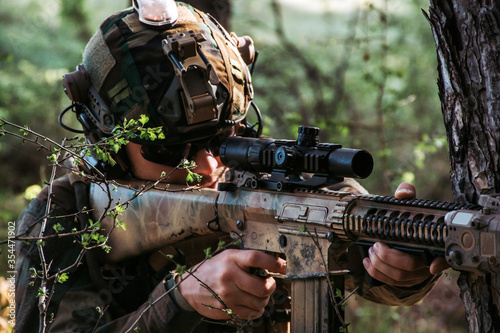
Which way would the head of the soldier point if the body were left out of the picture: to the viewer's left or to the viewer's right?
to the viewer's right

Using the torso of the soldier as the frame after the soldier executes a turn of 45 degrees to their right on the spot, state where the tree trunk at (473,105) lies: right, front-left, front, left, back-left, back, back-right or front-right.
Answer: front-left

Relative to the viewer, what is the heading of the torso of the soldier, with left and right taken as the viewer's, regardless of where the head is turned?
facing the viewer and to the right of the viewer
